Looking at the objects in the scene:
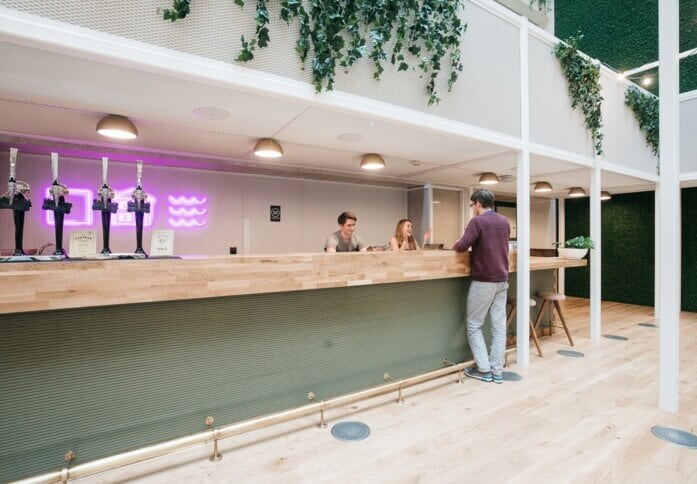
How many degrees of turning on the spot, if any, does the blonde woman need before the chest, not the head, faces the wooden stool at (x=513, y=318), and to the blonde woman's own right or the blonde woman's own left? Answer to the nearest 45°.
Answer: approximately 45° to the blonde woman's own left

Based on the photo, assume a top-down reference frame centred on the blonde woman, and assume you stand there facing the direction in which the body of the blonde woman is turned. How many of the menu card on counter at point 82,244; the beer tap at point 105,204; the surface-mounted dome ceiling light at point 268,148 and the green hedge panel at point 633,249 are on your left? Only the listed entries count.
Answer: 1

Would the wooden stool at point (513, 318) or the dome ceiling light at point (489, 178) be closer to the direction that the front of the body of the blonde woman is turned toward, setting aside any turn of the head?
the wooden stool

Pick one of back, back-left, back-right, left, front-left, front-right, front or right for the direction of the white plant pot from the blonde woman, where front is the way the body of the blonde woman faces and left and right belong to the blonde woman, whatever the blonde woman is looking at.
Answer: front-left

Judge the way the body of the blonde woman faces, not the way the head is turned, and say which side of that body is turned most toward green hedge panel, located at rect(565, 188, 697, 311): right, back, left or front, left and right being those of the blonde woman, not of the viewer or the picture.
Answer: left

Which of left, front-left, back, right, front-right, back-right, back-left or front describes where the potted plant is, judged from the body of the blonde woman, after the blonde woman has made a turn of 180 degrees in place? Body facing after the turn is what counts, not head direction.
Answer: back-right

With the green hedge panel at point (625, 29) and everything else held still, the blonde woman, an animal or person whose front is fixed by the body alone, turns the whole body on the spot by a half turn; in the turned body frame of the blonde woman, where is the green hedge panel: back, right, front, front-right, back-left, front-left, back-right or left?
right

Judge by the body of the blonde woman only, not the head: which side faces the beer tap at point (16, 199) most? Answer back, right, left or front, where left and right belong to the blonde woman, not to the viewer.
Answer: right

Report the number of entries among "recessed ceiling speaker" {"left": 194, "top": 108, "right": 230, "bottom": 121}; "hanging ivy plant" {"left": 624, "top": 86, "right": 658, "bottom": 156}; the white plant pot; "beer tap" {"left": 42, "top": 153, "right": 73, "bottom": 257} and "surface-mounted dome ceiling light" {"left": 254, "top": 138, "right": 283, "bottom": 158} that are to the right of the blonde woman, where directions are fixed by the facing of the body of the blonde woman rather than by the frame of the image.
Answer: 3

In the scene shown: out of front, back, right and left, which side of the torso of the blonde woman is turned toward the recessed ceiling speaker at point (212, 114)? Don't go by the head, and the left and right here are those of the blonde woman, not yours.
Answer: right

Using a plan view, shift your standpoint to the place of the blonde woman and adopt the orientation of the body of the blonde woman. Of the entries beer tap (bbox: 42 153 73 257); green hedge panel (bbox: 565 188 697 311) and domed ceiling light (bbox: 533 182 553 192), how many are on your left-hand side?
2

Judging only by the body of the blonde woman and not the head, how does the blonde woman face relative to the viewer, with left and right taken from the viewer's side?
facing the viewer and to the right of the viewer

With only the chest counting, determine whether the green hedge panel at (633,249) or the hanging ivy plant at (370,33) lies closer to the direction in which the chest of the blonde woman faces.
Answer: the hanging ivy plant

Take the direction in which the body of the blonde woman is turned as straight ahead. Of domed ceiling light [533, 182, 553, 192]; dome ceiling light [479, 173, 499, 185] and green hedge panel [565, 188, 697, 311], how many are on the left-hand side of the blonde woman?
3

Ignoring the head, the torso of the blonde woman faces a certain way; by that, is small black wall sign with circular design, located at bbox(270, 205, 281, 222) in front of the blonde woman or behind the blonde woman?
behind

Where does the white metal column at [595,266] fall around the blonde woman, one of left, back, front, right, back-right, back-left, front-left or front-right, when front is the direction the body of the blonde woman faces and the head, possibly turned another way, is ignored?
front-left
